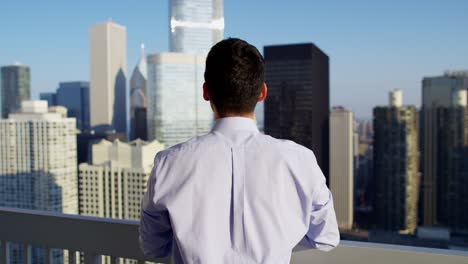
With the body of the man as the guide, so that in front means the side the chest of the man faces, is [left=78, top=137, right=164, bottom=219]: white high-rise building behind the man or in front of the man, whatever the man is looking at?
in front

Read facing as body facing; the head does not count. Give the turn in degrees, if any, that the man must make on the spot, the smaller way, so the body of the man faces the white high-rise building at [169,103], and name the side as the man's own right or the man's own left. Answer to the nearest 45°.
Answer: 0° — they already face it

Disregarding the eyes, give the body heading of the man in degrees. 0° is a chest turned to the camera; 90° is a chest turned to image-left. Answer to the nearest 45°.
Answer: approximately 180°

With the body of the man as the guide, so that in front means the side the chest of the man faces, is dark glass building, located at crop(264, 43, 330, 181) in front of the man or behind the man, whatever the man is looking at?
in front

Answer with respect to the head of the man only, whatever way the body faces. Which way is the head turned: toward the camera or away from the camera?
away from the camera

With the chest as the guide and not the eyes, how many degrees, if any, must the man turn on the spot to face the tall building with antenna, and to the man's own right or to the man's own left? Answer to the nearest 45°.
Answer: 0° — they already face it
